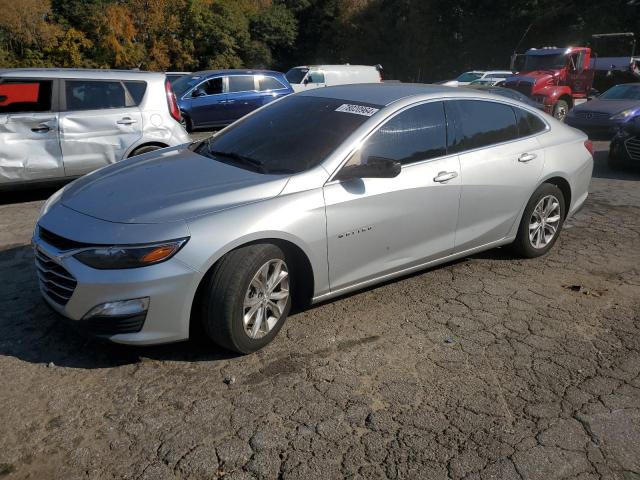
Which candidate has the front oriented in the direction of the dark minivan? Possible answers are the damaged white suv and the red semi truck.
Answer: the red semi truck

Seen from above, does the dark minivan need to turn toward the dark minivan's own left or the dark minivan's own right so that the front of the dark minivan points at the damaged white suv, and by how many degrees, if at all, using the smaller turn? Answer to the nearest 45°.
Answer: approximately 45° to the dark minivan's own left

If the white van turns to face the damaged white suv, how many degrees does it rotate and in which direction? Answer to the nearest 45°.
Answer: approximately 45° to its left

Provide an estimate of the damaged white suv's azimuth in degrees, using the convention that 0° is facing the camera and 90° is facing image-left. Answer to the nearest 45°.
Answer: approximately 90°

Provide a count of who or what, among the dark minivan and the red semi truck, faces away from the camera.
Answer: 0

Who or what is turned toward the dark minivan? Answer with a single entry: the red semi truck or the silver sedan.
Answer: the red semi truck

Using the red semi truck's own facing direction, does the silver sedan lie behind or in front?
in front

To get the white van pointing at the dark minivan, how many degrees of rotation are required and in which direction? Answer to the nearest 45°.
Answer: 0° — it already faces it

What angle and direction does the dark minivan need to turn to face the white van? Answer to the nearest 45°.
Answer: approximately 180°

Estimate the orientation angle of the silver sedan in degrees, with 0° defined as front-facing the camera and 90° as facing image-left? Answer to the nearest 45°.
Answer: approximately 45°

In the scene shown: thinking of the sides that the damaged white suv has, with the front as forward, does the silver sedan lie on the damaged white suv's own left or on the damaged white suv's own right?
on the damaged white suv's own left

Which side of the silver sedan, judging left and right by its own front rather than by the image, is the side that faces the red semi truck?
back

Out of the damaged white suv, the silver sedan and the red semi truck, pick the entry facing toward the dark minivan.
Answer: the red semi truck

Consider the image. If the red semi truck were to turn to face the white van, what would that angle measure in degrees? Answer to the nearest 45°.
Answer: approximately 45° to its right
